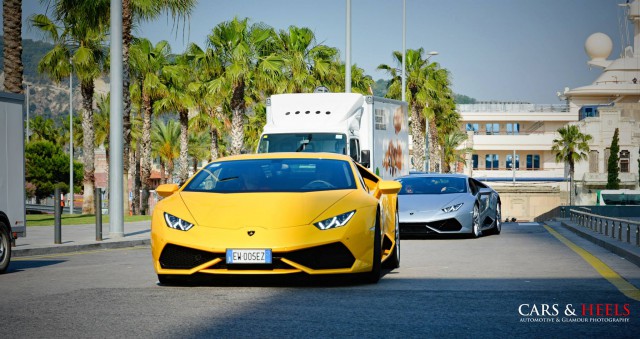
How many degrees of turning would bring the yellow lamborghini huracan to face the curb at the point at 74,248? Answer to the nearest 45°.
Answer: approximately 135° to its right

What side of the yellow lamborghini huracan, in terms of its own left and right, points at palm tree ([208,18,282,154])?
back

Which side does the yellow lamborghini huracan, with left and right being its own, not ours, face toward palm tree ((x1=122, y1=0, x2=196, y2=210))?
back

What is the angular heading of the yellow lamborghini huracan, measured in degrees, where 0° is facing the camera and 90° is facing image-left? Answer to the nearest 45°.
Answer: approximately 0°

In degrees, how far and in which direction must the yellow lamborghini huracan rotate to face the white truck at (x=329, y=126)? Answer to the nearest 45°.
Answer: approximately 180°

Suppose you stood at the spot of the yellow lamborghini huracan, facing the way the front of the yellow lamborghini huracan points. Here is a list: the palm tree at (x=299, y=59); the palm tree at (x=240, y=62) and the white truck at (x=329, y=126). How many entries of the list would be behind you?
3

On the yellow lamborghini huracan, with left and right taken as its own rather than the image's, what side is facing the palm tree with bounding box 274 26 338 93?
back
